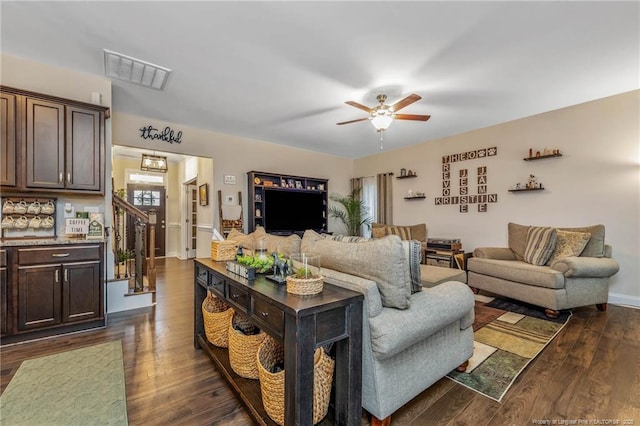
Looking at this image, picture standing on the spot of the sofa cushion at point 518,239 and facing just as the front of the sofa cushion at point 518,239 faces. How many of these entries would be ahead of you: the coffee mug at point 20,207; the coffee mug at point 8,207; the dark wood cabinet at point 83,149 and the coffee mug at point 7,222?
4

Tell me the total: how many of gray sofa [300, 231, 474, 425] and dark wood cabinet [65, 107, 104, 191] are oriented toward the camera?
1

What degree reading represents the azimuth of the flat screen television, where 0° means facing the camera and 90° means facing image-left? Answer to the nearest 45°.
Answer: approximately 315°

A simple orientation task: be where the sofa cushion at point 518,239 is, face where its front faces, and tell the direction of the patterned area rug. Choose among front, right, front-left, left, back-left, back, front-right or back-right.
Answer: front-left

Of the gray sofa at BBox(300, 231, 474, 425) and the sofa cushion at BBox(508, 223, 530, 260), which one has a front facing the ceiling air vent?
the sofa cushion

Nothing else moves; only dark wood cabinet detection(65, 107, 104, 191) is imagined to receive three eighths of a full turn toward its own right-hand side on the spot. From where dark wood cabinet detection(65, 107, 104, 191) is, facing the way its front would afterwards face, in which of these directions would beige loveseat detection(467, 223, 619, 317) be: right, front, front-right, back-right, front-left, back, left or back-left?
back

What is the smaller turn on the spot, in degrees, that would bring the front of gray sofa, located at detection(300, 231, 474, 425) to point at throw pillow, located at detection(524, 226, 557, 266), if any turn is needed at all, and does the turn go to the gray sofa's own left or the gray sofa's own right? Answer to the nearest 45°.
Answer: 0° — it already faces it

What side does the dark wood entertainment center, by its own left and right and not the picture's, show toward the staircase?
right

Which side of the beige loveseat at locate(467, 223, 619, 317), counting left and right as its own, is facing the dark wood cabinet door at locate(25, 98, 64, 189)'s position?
front

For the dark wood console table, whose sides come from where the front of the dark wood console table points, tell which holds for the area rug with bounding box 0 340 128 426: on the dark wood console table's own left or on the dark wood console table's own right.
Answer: on the dark wood console table's own right

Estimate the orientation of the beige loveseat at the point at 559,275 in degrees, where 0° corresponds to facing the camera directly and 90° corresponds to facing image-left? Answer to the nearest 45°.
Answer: approximately 45°

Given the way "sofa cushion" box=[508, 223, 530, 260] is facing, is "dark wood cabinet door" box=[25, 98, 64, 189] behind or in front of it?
in front

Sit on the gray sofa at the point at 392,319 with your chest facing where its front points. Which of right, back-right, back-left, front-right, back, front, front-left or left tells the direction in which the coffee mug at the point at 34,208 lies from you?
back-left

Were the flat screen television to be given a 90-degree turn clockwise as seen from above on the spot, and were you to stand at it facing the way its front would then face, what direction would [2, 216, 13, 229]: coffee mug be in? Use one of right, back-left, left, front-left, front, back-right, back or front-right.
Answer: front

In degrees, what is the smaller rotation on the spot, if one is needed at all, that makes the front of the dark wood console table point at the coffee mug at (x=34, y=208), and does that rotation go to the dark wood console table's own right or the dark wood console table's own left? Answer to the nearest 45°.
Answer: approximately 90° to the dark wood console table's own right
